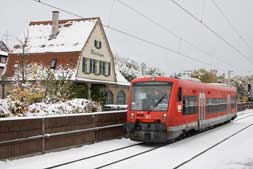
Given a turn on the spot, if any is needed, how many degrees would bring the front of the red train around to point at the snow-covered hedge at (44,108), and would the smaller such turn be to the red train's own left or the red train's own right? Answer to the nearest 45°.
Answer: approximately 45° to the red train's own right

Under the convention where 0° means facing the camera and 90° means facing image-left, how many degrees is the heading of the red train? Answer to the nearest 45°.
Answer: approximately 45°

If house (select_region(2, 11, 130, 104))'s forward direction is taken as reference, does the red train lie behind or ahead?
ahead

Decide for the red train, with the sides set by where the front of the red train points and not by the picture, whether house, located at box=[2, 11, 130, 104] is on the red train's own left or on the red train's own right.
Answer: on the red train's own right

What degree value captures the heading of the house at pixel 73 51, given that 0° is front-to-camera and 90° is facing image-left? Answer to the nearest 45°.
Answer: approximately 315°
